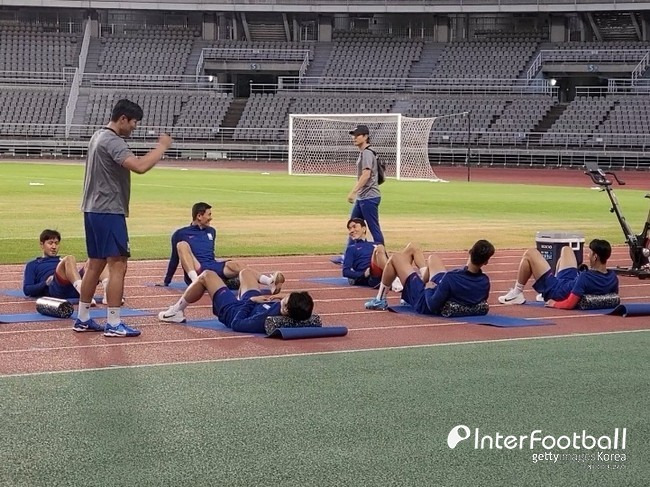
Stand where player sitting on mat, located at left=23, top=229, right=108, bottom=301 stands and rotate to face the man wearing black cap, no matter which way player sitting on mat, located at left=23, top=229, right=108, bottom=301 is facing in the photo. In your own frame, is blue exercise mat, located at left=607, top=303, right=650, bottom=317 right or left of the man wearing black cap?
right

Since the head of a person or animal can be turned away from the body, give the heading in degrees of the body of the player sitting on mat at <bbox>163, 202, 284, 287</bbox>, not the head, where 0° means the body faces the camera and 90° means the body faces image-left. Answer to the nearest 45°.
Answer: approximately 315°

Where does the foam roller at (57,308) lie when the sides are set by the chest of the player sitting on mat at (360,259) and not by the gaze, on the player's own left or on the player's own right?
on the player's own right

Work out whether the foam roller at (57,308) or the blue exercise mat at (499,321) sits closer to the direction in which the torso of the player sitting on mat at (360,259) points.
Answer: the blue exercise mat

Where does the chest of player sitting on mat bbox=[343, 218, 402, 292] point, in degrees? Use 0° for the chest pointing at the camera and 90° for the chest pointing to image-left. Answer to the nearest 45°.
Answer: approximately 315°

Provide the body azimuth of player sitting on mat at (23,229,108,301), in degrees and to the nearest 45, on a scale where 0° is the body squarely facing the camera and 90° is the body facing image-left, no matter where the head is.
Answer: approximately 315°
